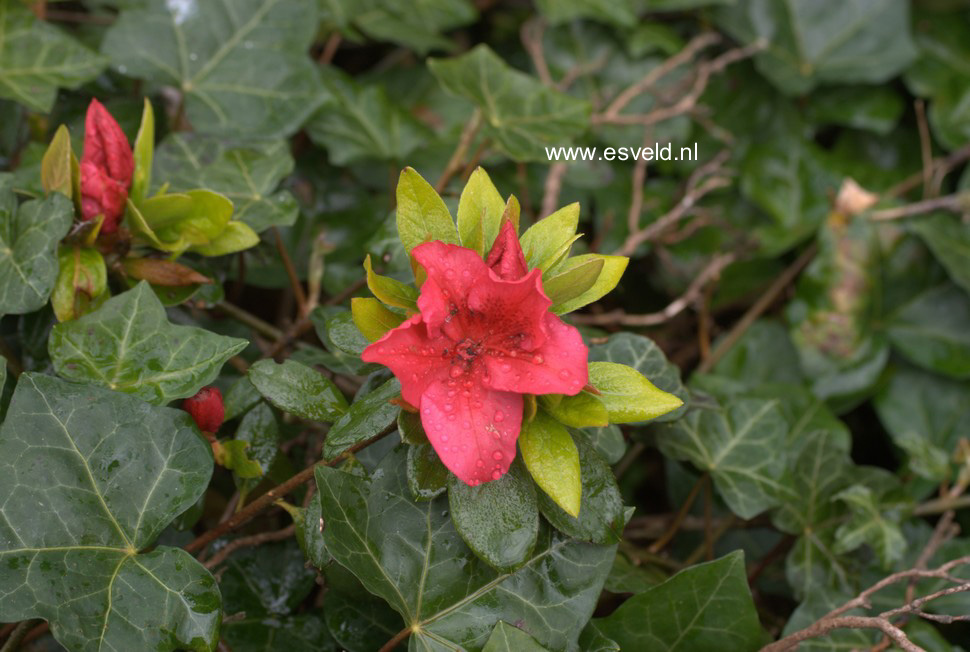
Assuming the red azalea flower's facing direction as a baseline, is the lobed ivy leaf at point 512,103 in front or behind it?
behind

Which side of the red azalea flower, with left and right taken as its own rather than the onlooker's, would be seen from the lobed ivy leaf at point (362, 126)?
back

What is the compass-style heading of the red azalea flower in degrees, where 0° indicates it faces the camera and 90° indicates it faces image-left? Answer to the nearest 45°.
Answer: approximately 0°

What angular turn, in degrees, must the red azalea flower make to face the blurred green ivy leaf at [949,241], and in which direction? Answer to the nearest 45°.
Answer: approximately 135° to its left

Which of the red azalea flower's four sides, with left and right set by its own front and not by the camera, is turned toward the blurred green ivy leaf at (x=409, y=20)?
back

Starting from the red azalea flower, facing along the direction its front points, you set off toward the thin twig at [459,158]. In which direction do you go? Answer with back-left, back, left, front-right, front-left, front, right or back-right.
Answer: back

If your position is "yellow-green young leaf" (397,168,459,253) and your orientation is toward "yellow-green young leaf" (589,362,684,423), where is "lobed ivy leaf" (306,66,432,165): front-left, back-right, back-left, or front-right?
back-left
